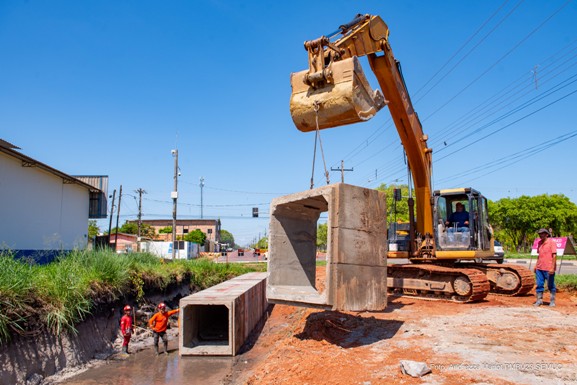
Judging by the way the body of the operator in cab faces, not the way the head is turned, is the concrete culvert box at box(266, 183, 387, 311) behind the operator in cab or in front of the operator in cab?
in front

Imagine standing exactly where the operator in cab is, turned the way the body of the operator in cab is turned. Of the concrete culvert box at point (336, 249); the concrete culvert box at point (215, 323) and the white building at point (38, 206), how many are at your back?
0

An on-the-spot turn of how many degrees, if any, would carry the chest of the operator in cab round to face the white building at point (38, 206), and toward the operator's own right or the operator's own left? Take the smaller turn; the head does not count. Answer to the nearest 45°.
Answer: approximately 45° to the operator's own right

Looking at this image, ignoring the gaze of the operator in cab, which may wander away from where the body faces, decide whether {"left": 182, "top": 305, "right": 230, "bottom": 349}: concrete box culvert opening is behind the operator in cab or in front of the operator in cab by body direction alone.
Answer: in front

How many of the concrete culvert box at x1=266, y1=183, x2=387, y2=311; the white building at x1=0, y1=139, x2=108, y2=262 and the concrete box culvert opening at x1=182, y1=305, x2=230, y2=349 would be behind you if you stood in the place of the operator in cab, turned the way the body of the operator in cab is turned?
0

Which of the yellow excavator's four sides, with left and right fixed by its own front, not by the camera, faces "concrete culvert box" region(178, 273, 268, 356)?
front

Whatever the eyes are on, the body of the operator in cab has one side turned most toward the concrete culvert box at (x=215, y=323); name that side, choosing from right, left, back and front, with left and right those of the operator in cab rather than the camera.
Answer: front

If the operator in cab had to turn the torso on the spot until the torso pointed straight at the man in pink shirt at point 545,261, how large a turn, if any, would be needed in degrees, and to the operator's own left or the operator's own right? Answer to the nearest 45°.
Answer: approximately 90° to the operator's own left

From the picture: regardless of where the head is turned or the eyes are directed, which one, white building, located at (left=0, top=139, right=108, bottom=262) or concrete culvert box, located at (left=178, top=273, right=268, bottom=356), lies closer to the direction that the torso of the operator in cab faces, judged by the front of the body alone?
the concrete culvert box
